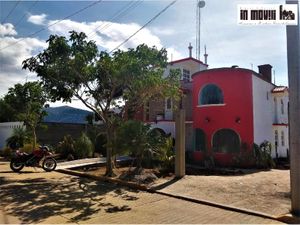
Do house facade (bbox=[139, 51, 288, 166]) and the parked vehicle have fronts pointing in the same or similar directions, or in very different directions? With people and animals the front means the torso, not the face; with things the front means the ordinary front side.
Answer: very different directions

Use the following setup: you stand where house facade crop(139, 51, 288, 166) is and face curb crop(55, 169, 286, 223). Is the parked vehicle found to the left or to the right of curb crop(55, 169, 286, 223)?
right

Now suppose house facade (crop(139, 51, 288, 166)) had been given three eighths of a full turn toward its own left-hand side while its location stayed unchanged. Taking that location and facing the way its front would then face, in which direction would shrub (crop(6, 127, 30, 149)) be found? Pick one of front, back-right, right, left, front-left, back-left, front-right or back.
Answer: back

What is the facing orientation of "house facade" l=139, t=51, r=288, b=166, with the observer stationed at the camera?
facing the viewer and to the left of the viewer

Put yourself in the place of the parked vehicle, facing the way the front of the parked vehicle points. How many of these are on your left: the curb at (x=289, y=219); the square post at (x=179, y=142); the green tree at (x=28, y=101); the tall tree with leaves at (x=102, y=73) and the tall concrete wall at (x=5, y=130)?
2

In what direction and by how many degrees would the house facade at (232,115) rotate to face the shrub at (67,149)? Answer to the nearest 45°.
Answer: approximately 45° to its right

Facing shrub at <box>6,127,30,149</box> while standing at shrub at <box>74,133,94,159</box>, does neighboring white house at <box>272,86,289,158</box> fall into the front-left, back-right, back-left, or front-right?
back-right

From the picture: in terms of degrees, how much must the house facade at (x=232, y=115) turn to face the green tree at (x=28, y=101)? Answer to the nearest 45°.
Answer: approximately 45° to its right
